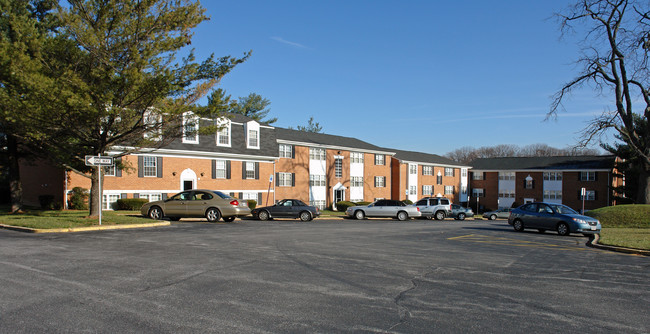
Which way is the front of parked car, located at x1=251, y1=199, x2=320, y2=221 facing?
to the viewer's left

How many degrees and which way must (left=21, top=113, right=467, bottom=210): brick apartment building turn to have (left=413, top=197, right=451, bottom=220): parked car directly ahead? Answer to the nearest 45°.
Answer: approximately 45° to its left

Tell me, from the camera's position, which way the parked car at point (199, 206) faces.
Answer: facing away from the viewer and to the left of the viewer

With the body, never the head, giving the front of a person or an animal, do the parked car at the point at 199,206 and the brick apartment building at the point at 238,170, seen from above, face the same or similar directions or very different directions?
very different directions

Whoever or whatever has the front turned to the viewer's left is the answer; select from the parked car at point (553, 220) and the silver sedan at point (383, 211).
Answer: the silver sedan

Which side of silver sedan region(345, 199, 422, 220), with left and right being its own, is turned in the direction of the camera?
left

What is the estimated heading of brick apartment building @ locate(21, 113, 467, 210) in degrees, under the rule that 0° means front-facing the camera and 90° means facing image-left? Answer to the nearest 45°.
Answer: approximately 315°
